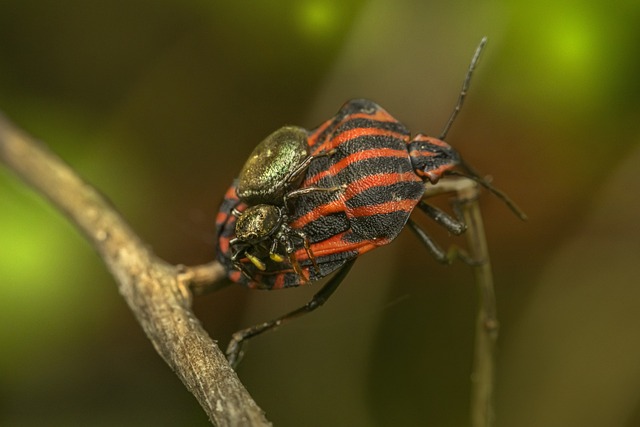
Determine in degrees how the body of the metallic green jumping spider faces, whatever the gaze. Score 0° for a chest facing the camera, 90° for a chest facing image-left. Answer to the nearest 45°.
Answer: approximately 45°
